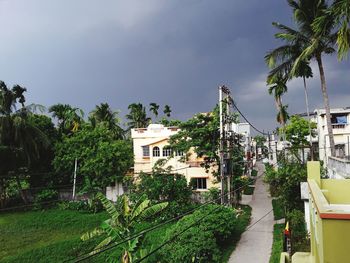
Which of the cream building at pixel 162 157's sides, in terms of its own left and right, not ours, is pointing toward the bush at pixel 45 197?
right

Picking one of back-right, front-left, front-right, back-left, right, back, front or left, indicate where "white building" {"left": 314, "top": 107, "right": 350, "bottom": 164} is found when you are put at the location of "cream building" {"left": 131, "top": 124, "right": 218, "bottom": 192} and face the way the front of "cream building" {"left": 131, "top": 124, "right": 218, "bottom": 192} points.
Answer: left

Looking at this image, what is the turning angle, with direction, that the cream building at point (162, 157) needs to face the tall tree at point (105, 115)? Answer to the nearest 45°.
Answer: approximately 135° to its right

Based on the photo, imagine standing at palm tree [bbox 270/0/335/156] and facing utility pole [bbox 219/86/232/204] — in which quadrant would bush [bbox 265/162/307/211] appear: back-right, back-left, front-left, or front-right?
front-left

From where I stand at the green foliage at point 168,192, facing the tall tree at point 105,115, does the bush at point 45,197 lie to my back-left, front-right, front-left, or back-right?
front-left

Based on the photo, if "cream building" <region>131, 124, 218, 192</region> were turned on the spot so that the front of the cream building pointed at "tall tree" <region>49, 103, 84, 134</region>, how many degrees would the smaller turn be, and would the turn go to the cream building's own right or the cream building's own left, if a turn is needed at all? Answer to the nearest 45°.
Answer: approximately 135° to the cream building's own right

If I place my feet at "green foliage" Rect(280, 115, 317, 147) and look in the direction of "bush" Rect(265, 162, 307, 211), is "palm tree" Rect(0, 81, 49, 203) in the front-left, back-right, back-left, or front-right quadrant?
front-right

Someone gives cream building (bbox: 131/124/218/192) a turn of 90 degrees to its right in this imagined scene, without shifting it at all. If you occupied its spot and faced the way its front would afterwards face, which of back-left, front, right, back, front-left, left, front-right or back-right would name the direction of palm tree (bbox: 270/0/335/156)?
back-left

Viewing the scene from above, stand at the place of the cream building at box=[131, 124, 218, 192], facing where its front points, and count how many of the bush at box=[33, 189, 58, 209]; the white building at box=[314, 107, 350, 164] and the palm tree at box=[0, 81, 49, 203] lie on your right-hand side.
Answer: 2

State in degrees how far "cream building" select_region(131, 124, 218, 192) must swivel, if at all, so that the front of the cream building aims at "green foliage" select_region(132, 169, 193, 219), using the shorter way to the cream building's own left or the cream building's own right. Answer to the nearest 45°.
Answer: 0° — it already faces it

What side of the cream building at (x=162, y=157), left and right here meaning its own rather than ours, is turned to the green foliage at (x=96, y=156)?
right

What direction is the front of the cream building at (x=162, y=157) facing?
toward the camera

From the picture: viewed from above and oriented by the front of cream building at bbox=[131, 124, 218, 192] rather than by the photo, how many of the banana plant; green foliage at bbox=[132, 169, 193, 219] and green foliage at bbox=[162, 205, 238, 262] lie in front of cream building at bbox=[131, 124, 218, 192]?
3

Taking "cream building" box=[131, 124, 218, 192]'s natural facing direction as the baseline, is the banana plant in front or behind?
in front

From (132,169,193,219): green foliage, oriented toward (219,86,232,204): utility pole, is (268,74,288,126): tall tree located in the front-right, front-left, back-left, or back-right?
front-left
